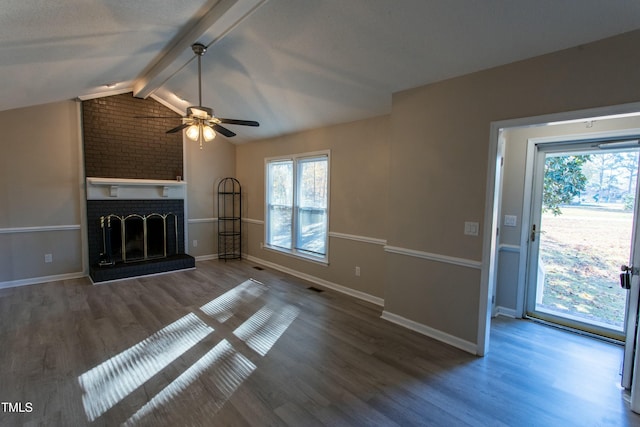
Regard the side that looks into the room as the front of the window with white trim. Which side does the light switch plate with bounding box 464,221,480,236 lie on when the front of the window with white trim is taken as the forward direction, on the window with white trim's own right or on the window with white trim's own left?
on the window with white trim's own left

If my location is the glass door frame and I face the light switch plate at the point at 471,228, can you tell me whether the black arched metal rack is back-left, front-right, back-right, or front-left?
front-right

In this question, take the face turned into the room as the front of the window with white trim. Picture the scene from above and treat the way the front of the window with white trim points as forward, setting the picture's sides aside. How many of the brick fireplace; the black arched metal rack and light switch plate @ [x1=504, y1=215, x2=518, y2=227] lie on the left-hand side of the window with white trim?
1

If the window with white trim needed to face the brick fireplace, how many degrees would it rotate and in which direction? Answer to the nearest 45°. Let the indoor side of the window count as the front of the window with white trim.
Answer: approximately 45° to its right

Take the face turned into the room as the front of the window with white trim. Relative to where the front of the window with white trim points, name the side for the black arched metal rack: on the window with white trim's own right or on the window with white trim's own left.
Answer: on the window with white trim's own right

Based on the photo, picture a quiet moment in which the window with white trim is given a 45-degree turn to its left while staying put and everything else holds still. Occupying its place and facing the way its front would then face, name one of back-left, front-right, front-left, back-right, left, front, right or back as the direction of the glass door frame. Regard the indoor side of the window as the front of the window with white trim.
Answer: front-left

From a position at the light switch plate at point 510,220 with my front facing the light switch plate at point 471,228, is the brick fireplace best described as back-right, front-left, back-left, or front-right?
front-right

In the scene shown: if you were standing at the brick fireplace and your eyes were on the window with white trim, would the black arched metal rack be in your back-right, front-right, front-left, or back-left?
front-left

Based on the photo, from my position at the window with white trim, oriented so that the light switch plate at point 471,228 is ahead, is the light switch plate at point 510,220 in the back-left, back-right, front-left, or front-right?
front-left

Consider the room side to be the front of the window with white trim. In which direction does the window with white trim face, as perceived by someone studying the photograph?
facing the viewer and to the left of the viewer

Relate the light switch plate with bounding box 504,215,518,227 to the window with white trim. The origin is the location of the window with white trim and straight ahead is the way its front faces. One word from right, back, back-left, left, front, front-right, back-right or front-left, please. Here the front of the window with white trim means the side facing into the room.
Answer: left
